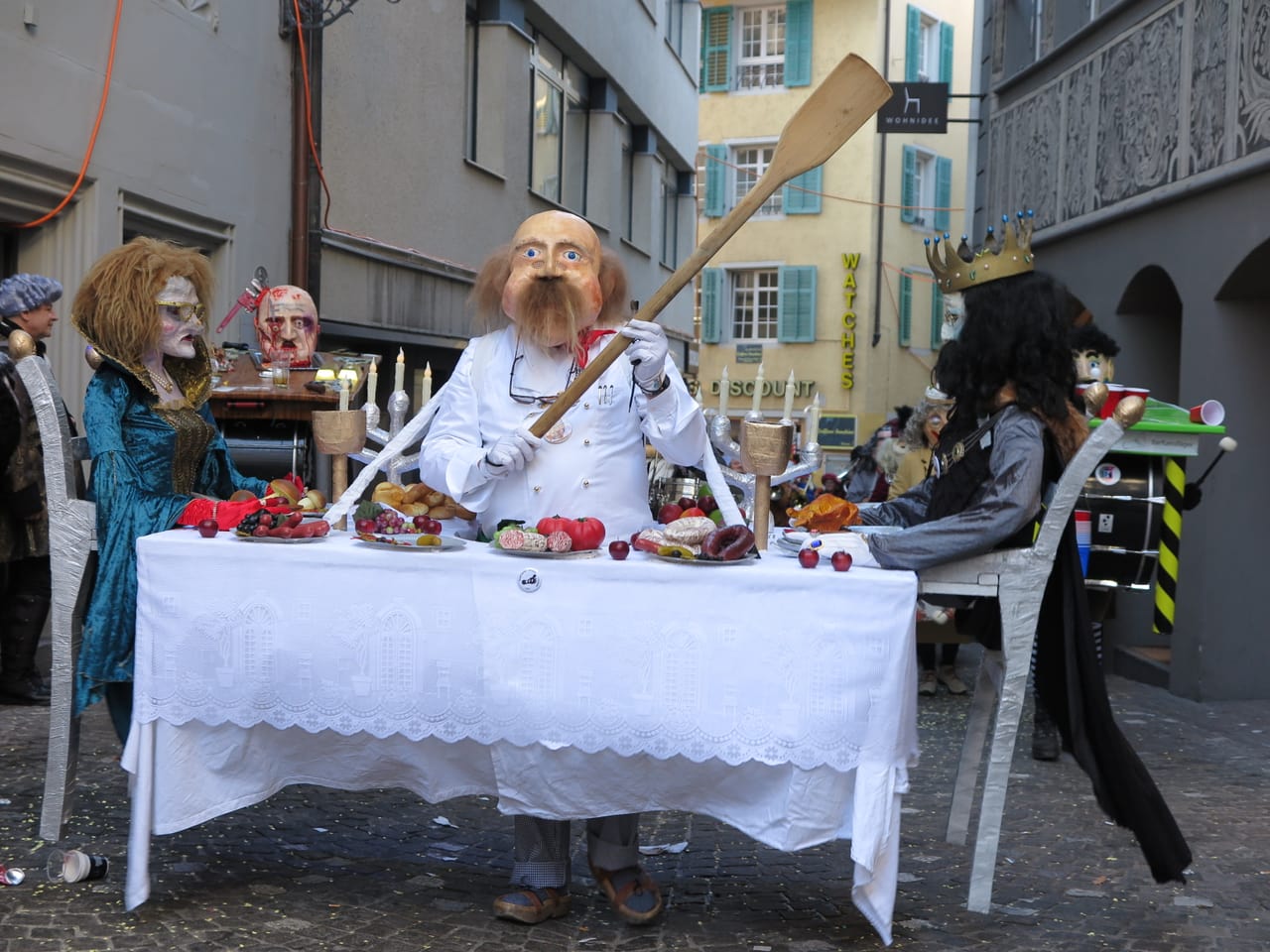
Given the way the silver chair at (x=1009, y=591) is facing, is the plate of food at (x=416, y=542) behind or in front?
in front

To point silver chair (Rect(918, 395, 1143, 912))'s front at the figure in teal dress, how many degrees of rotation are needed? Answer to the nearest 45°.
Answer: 0° — it already faces it

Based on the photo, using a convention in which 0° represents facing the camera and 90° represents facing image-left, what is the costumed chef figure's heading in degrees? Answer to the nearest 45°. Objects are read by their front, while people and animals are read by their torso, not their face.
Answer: approximately 0°

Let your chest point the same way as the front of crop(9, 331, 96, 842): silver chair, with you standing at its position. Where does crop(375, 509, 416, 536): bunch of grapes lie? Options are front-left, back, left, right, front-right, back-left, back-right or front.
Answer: front-right

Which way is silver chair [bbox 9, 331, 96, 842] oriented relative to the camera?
to the viewer's right

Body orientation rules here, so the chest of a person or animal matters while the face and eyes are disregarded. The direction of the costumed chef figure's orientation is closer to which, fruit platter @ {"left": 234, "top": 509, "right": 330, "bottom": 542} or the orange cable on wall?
the fruit platter

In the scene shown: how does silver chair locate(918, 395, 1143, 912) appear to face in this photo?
to the viewer's left

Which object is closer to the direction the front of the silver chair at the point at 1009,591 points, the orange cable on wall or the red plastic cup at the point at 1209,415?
the orange cable on wall

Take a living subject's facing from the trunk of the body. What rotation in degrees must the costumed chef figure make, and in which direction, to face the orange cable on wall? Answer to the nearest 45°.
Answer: approximately 135° to its right

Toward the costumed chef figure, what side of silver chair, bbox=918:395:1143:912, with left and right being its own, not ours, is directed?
front

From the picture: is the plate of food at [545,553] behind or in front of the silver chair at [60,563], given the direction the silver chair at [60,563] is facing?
in front

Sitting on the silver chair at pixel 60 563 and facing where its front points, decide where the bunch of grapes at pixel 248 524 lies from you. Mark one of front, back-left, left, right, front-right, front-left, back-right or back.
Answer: front-right

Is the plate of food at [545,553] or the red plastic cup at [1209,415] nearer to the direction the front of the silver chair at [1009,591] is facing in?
the plate of food
